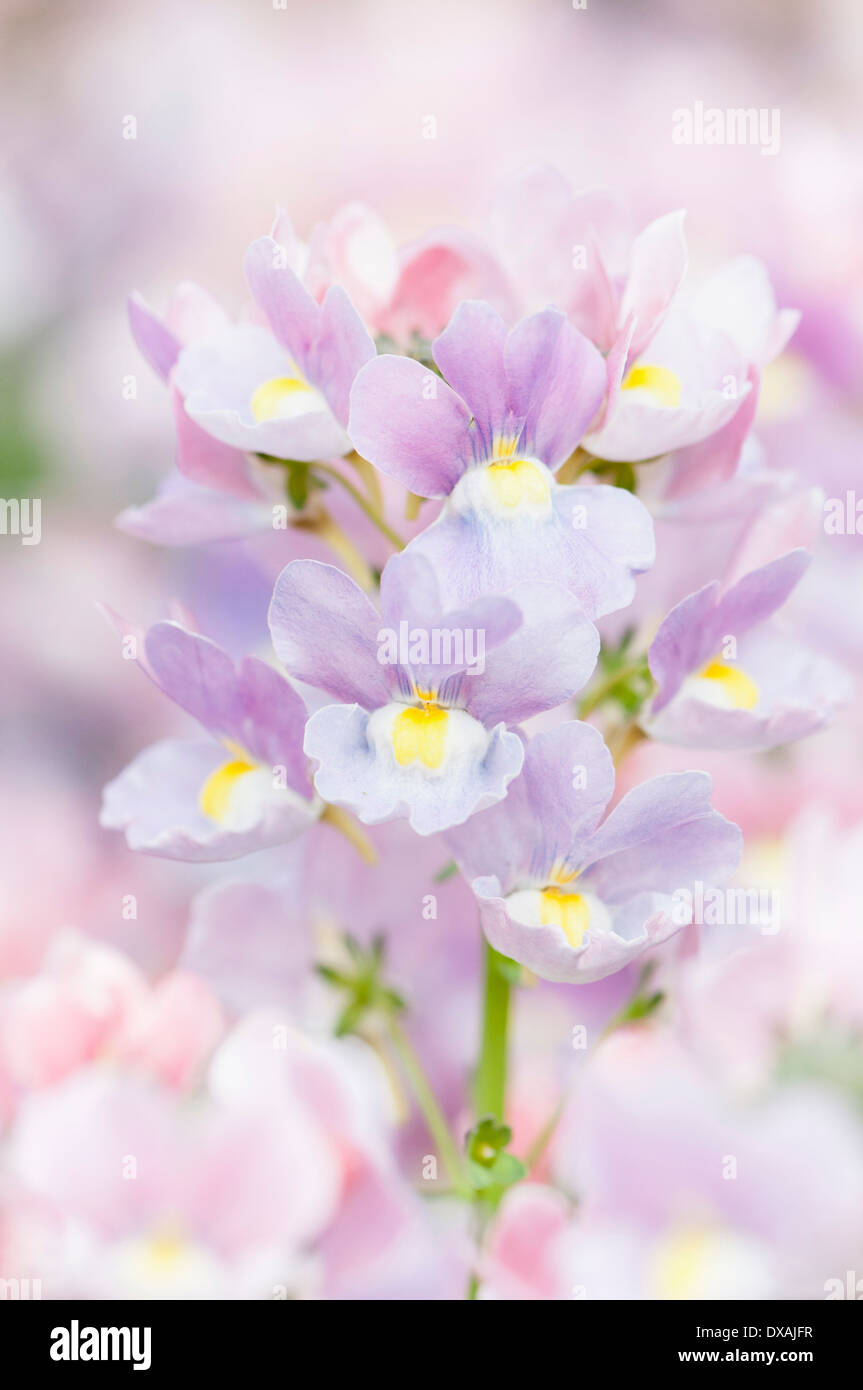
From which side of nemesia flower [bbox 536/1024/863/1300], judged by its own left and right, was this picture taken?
front

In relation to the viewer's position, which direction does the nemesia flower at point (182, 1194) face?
facing the viewer

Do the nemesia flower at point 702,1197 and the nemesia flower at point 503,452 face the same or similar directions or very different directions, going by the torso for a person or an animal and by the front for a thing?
same or similar directions

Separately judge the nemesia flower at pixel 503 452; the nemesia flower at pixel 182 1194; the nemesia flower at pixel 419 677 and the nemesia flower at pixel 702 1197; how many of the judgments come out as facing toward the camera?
4

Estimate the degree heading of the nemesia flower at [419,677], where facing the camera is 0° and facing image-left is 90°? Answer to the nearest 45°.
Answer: approximately 0°

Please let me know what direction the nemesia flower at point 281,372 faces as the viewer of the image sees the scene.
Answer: facing the viewer and to the left of the viewer

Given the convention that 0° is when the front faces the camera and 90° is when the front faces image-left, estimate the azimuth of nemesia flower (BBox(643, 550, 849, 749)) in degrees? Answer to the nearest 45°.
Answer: approximately 315°
